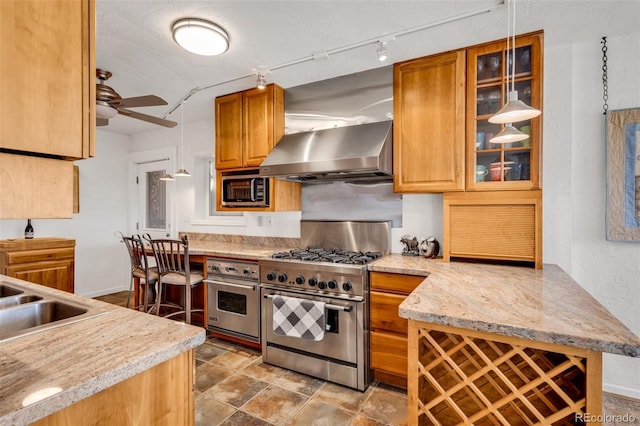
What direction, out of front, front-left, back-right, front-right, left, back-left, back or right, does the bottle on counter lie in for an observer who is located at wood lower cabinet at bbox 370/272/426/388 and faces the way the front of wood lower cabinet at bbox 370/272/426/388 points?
front-right

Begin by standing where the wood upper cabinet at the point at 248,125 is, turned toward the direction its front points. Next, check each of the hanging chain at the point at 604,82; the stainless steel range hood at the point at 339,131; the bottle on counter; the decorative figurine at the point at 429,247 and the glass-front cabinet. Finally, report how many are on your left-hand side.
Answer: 4

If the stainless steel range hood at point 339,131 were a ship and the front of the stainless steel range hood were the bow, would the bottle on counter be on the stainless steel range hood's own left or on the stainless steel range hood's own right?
on the stainless steel range hood's own right

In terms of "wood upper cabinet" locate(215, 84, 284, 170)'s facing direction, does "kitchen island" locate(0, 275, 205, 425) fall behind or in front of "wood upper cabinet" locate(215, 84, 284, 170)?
in front

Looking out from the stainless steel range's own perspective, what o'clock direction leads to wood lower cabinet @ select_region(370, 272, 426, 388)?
The wood lower cabinet is roughly at 8 o'clock from the stainless steel range.

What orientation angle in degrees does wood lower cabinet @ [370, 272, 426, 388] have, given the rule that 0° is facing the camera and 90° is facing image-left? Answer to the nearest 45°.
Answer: approximately 45°
